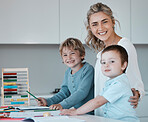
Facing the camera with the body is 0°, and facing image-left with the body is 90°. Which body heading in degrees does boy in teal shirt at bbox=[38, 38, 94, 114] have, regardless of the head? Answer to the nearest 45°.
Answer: approximately 45°

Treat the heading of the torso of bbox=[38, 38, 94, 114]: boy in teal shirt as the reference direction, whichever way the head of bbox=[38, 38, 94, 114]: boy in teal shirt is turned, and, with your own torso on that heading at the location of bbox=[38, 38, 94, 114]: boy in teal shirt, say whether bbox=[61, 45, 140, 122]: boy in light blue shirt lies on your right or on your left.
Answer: on your left
